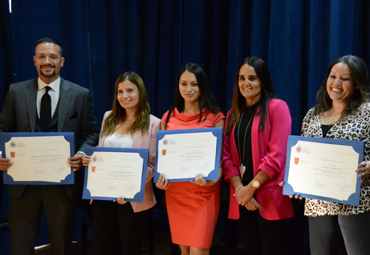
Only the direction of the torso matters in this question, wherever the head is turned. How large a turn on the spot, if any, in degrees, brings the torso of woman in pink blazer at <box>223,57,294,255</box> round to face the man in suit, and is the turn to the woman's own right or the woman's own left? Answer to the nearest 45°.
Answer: approximately 45° to the woman's own right

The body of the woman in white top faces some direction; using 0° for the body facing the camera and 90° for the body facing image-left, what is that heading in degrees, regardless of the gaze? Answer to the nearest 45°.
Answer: approximately 45°

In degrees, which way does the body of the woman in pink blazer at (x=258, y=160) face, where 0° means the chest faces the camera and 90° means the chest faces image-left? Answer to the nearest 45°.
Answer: approximately 45°

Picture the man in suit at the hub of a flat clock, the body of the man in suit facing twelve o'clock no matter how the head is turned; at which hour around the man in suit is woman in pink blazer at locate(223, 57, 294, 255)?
The woman in pink blazer is roughly at 10 o'clock from the man in suit.

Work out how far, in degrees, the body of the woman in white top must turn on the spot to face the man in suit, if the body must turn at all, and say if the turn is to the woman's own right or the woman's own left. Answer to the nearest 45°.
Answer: approximately 45° to the woman's own right

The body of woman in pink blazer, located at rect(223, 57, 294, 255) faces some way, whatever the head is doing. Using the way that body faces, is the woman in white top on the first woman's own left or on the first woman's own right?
on the first woman's own right

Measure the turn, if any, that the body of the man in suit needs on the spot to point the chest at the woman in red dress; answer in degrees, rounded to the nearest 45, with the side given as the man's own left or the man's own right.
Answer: approximately 45° to the man's own left
